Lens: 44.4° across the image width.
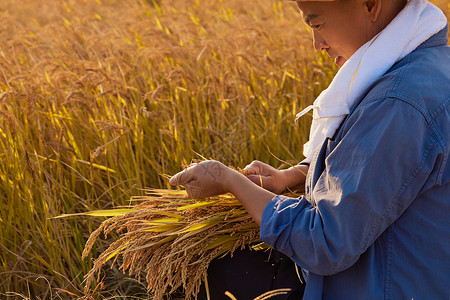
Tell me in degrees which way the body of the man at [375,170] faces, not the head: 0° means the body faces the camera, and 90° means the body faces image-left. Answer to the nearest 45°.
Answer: approximately 90°

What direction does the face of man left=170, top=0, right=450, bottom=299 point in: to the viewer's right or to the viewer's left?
to the viewer's left
